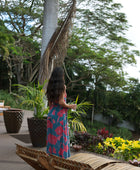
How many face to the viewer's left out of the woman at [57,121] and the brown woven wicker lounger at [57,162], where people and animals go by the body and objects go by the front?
0

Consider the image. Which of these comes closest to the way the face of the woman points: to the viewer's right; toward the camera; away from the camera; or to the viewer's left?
away from the camera

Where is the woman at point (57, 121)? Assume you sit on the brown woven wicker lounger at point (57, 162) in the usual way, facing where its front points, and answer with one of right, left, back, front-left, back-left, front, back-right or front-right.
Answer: front-left

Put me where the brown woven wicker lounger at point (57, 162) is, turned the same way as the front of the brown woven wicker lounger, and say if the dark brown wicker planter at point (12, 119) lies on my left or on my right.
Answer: on my left

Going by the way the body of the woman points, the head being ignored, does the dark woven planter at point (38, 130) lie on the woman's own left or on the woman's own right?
on the woman's own left

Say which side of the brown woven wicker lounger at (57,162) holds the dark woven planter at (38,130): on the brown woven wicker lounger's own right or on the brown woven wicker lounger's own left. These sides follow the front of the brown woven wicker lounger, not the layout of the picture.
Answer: on the brown woven wicker lounger's own left

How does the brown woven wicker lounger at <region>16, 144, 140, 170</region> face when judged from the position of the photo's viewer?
facing away from the viewer and to the right of the viewer

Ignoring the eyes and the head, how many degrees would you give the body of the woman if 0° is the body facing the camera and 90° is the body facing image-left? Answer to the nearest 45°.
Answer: approximately 225°

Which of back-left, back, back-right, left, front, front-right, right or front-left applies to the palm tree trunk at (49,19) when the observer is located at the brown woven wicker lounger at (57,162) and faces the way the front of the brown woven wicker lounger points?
front-left
